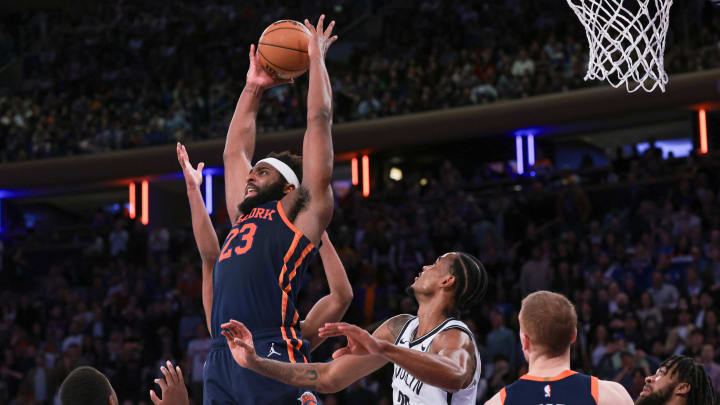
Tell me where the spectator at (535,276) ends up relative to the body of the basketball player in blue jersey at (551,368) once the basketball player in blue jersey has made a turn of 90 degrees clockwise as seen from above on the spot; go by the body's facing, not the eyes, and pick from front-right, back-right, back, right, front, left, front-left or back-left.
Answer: left

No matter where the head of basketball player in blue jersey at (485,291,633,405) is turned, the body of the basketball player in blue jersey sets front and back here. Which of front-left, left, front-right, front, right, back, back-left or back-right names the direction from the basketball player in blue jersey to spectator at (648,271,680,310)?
front

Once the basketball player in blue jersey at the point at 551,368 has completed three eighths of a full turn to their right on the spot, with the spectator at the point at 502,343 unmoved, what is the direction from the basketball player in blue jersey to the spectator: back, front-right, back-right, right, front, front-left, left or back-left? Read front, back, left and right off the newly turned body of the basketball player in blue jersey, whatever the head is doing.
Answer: back-left

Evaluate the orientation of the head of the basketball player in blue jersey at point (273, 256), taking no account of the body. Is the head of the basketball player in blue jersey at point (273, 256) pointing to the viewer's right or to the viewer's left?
to the viewer's left

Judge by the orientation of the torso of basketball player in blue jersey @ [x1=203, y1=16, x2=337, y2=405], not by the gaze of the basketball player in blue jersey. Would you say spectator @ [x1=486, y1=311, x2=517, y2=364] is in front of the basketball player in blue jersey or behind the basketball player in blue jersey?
behind

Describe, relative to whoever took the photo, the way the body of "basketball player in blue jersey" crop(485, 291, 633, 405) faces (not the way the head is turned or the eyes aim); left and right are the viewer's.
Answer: facing away from the viewer

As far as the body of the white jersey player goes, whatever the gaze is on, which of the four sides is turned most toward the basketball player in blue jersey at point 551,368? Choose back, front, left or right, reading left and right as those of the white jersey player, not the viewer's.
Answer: left

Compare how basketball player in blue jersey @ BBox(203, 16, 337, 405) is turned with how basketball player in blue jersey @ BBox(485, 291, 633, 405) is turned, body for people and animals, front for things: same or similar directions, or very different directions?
very different directions

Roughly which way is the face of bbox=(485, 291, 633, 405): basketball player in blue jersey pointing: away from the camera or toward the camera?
away from the camera

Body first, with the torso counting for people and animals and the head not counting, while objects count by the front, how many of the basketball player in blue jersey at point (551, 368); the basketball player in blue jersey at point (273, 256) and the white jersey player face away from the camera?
1

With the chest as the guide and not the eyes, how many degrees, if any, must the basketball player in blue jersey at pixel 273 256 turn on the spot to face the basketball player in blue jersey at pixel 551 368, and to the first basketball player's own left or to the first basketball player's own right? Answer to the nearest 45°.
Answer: approximately 90° to the first basketball player's own left

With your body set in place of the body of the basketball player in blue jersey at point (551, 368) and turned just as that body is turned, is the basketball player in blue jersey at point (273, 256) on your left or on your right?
on your left

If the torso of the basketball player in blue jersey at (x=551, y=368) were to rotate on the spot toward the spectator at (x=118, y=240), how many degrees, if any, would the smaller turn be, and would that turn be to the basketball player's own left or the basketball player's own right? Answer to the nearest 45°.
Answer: approximately 45° to the basketball player's own left

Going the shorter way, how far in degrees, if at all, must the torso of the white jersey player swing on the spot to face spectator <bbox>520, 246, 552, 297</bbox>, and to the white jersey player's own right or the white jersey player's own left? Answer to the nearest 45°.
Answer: approximately 135° to the white jersey player's own right

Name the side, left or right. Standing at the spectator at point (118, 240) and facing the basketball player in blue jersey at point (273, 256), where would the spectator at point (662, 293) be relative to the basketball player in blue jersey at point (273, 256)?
left

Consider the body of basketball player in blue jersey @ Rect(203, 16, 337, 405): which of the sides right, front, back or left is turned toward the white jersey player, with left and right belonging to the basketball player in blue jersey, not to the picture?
left
